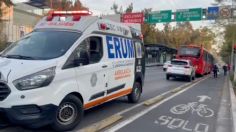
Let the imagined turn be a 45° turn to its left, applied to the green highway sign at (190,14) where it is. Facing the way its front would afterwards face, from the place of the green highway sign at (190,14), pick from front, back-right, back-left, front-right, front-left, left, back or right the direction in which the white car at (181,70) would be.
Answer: front-right

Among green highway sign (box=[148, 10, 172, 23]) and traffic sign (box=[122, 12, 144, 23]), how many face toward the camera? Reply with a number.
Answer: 2

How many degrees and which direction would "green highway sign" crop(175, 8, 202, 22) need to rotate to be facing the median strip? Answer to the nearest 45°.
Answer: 0° — it already faces it

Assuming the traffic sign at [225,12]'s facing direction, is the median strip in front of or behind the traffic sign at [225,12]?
in front

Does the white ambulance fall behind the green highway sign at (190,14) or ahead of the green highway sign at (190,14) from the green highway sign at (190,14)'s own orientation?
ahead

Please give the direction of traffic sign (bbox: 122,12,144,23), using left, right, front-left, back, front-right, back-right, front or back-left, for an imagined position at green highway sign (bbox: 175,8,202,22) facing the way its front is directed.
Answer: right

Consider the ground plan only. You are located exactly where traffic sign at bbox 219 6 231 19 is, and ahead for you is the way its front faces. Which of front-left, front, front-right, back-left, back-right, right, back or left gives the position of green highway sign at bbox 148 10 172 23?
back-right

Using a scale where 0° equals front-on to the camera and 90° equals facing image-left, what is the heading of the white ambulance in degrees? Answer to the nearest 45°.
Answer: approximately 45°
